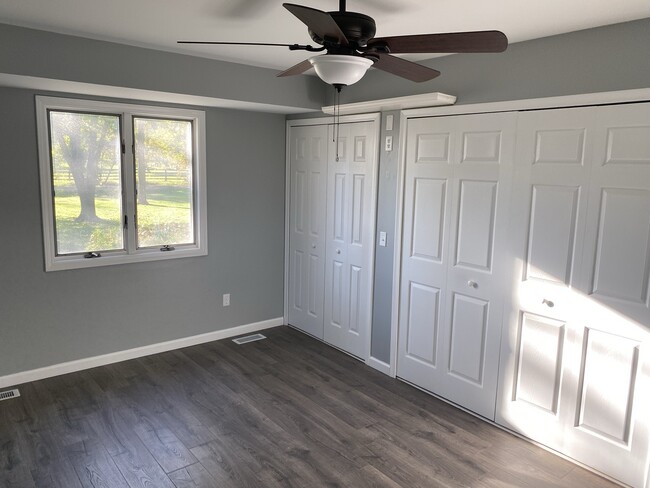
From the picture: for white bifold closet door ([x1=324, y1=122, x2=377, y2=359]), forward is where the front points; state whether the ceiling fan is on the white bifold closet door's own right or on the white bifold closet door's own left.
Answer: on the white bifold closet door's own left

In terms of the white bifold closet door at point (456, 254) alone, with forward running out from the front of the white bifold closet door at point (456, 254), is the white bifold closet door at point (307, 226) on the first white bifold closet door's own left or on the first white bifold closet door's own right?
on the first white bifold closet door's own right

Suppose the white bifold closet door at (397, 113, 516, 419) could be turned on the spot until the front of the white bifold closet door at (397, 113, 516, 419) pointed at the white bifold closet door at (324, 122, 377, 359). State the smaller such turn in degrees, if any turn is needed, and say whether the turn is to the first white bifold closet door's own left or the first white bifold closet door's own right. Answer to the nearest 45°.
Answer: approximately 90° to the first white bifold closet door's own right

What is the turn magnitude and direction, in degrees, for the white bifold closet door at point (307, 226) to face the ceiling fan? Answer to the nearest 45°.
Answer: approximately 45° to its left

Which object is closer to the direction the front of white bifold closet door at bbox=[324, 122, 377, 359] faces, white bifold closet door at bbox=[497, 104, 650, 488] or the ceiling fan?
the ceiling fan

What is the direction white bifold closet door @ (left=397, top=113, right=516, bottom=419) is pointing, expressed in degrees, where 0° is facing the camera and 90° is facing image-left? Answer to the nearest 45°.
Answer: approximately 45°

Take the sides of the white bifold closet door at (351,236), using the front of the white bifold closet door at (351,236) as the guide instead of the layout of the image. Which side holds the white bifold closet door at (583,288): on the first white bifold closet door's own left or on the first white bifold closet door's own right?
on the first white bifold closet door's own left
